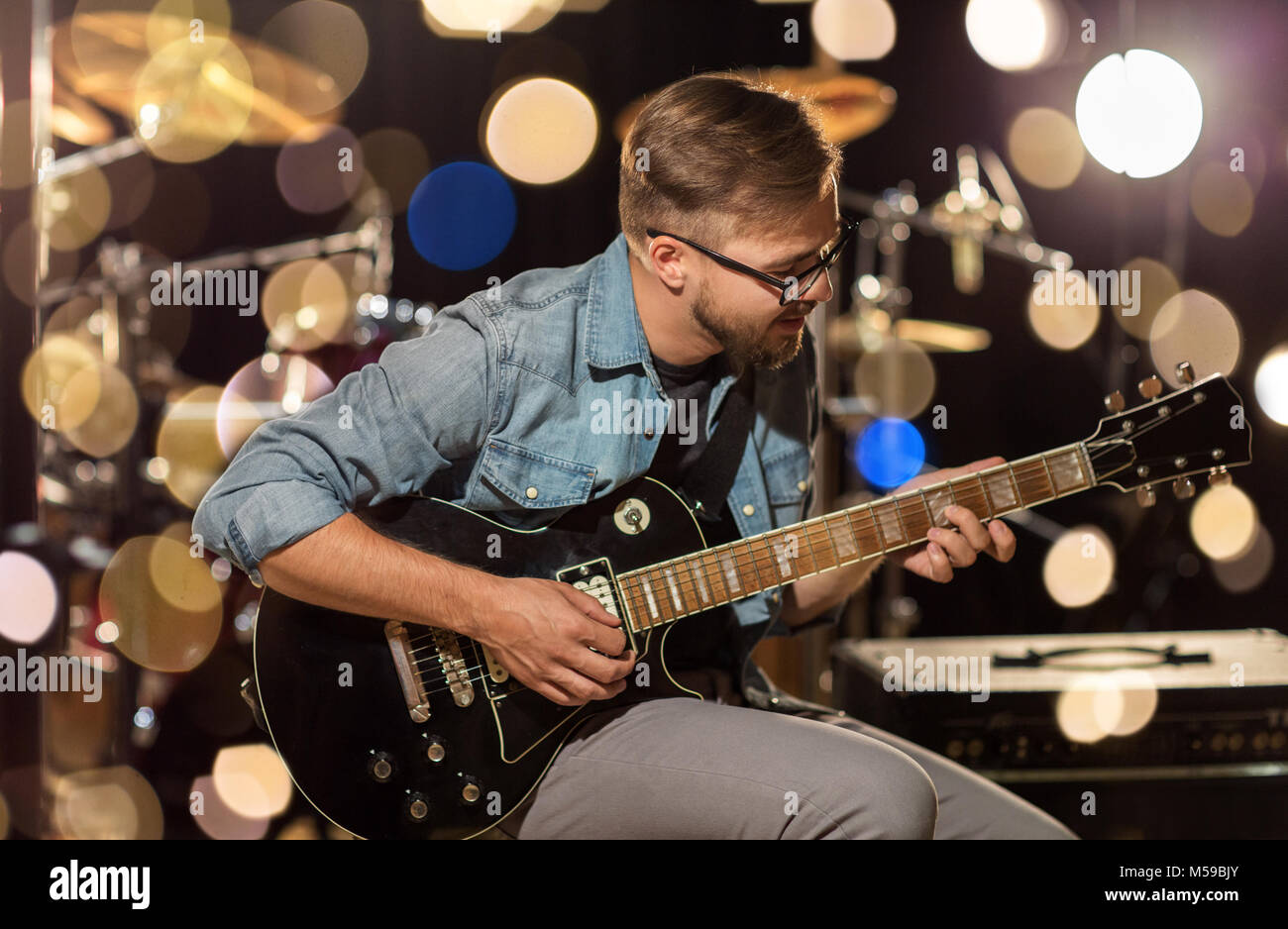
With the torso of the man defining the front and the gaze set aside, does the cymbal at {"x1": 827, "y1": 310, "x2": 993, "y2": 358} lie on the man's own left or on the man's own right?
on the man's own left

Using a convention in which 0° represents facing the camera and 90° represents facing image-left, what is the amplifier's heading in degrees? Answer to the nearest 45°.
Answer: approximately 0°

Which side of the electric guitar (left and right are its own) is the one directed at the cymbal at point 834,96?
back

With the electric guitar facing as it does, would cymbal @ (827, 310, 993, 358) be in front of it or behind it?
behind

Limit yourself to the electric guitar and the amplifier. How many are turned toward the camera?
2

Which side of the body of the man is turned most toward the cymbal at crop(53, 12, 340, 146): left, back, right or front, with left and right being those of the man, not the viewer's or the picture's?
back

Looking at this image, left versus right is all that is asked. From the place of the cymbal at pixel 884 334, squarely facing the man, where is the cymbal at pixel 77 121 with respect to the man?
right

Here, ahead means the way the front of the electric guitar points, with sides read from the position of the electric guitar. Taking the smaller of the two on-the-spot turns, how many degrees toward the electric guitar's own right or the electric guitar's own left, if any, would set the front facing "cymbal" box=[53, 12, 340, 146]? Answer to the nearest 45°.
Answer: approximately 135° to the electric guitar's own right

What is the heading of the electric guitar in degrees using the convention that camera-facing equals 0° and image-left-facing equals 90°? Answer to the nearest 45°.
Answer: approximately 0°
